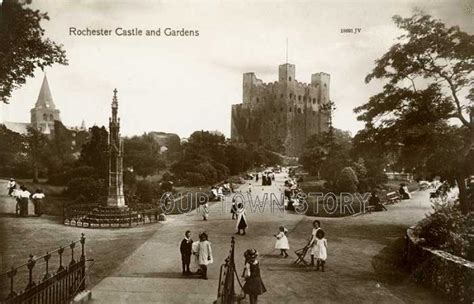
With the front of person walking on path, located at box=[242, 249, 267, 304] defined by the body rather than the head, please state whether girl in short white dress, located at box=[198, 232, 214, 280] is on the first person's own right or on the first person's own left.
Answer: on the first person's own left

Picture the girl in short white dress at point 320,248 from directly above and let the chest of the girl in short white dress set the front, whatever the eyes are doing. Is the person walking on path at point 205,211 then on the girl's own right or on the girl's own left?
on the girl's own right

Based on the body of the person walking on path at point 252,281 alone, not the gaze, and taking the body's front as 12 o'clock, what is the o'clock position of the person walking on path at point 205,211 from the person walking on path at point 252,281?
the person walking on path at point 205,211 is roughly at 11 o'clock from the person walking on path at point 252,281.

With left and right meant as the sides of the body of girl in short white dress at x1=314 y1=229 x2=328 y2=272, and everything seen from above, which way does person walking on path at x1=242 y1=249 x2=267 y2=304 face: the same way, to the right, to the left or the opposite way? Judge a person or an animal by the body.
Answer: the opposite way

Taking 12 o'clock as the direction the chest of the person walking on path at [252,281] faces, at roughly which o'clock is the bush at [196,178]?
The bush is roughly at 11 o'clock from the person walking on path.

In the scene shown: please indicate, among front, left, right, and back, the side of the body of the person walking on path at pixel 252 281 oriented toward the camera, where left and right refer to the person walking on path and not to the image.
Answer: back

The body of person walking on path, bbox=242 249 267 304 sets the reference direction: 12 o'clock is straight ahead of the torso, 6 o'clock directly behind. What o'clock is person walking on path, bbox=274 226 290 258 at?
person walking on path, bbox=274 226 290 258 is roughly at 1 o'clock from person walking on path, bbox=242 249 267 304.
